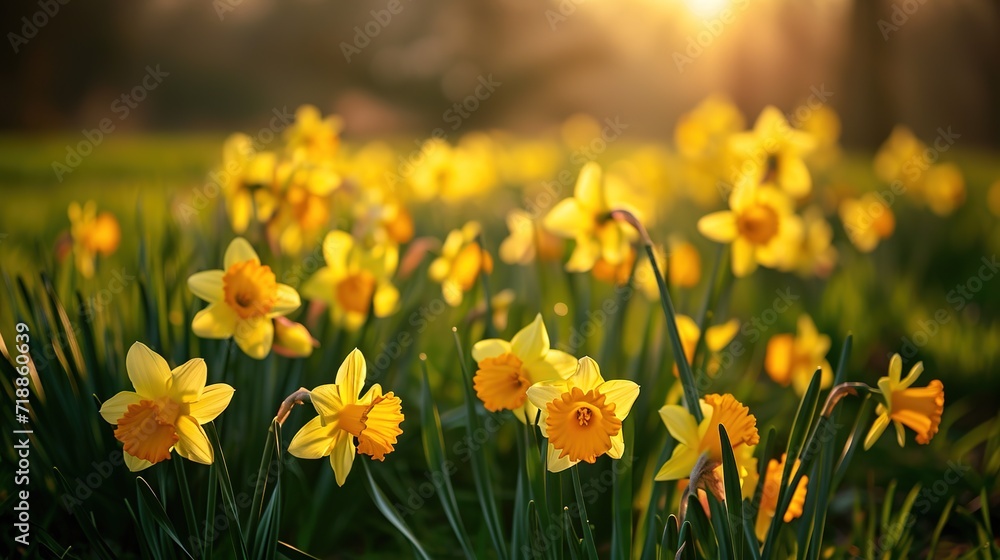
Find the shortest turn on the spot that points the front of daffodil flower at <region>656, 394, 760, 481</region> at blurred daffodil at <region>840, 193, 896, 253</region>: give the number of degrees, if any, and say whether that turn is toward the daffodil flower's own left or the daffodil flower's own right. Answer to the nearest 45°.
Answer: approximately 90° to the daffodil flower's own left

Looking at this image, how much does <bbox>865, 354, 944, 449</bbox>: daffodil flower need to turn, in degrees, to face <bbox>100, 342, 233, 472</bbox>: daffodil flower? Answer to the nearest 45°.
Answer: approximately 135° to its right

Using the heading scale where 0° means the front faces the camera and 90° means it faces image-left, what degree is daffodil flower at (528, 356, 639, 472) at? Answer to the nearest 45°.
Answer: approximately 0°

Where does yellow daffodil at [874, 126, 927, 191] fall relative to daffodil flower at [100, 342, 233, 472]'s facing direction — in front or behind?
behind

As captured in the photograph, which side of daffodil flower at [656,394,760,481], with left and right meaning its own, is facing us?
right

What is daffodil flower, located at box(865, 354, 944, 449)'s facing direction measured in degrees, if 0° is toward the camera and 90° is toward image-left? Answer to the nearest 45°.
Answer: approximately 270°
